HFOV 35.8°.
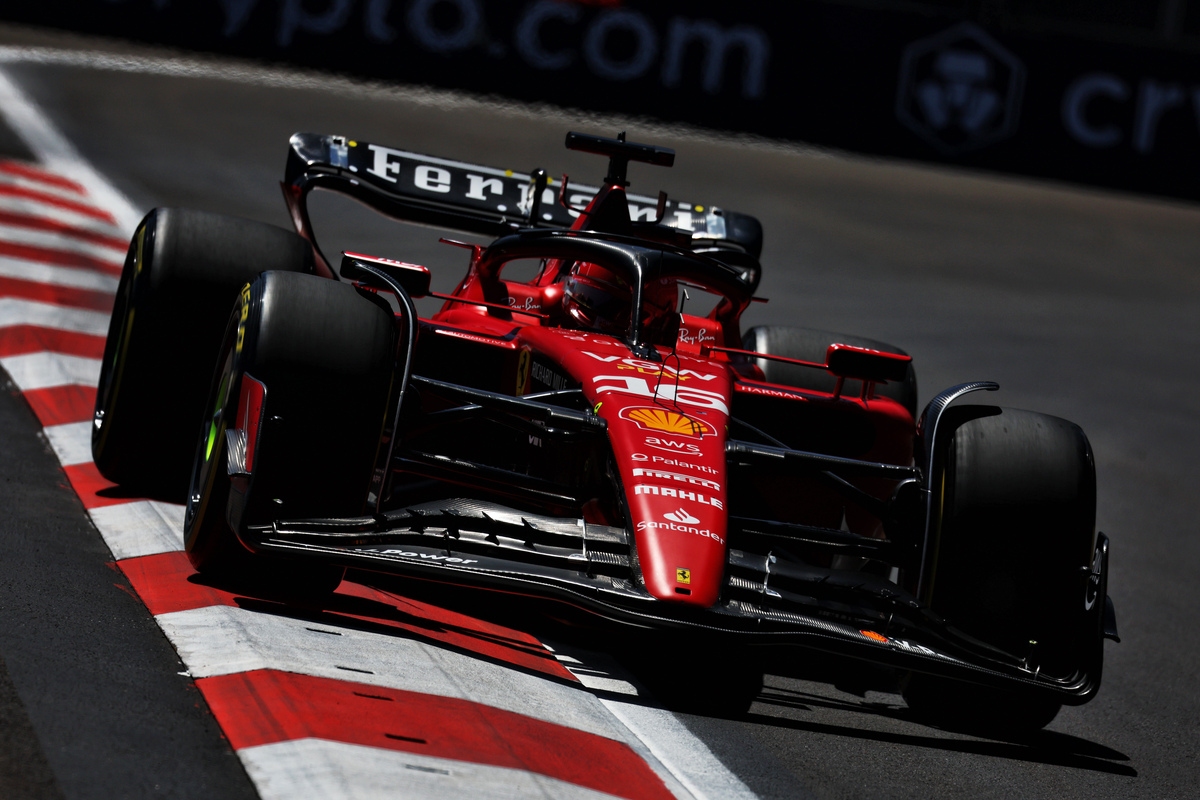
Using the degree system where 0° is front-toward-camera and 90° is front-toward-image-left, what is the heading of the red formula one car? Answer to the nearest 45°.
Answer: approximately 0°

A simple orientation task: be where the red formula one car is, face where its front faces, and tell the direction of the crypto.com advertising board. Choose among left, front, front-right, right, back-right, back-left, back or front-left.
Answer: back
